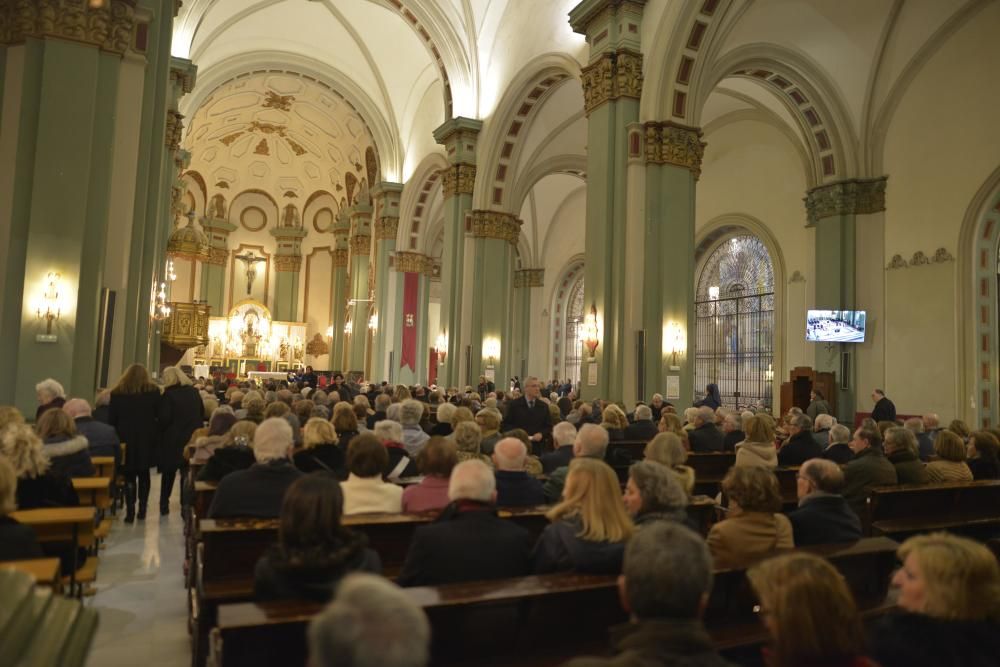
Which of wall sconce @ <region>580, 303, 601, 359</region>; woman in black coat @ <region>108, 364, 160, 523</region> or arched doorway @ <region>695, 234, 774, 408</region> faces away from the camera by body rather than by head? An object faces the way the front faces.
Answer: the woman in black coat

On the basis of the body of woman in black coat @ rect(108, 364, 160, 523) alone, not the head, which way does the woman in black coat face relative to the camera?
away from the camera

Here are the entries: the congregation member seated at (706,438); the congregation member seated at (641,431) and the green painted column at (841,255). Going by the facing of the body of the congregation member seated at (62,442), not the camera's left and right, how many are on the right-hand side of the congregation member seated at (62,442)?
3

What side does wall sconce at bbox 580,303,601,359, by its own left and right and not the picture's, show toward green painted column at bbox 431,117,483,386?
right

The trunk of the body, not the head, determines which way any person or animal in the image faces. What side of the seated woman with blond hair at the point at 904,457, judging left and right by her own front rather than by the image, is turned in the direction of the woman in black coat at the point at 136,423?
left

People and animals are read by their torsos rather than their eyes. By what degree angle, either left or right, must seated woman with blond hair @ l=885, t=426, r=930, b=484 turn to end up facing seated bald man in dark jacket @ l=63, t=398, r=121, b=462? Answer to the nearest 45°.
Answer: approximately 90° to their left

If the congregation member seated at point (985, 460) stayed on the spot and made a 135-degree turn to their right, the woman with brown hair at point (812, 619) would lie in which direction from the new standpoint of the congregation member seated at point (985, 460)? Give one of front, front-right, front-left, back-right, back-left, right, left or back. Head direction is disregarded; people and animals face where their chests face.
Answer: right

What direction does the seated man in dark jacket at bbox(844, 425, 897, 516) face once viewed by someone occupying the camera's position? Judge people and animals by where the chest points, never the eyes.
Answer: facing away from the viewer and to the left of the viewer

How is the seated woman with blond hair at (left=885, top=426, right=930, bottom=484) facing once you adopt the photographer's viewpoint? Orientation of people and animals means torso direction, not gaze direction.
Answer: facing away from the viewer and to the left of the viewer

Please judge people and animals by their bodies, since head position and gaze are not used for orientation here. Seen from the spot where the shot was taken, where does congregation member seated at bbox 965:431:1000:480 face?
facing away from the viewer and to the left of the viewer

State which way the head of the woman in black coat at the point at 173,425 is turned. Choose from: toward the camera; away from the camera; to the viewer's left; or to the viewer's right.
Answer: away from the camera

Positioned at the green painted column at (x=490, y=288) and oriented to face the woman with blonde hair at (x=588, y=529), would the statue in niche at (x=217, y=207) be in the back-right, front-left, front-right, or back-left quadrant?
back-right

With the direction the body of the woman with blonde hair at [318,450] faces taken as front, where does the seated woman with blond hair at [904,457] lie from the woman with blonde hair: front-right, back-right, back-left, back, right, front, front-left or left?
right

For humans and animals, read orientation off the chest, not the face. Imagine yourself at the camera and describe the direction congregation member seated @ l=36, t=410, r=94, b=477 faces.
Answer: facing away from the viewer

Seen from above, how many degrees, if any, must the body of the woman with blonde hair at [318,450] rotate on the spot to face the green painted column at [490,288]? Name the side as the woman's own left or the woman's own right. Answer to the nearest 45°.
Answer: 0° — they already face it

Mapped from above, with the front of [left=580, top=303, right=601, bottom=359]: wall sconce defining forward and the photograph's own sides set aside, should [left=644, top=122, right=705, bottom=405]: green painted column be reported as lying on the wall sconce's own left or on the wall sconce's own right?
on the wall sconce's own left

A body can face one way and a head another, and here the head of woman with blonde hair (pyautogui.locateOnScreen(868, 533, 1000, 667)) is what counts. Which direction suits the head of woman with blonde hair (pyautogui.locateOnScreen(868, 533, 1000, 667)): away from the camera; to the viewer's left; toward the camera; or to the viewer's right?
to the viewer's left

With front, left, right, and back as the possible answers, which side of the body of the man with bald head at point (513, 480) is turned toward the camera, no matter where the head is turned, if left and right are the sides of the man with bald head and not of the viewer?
back

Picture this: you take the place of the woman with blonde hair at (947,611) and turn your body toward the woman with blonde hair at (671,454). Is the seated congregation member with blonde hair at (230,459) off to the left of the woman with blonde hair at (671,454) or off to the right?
left

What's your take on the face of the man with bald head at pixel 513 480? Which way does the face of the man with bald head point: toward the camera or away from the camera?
away from the camera

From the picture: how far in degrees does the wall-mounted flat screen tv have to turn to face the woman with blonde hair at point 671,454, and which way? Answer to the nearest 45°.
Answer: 0° — it already faces them
